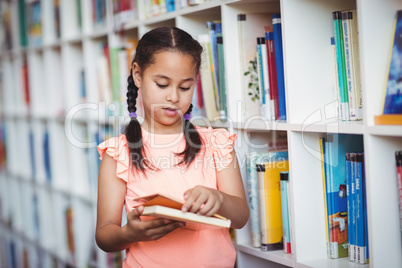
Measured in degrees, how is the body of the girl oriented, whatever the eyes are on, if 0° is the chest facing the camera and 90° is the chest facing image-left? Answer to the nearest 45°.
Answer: approximately 0°

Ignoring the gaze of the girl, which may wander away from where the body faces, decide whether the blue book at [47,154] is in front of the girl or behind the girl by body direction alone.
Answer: behind
